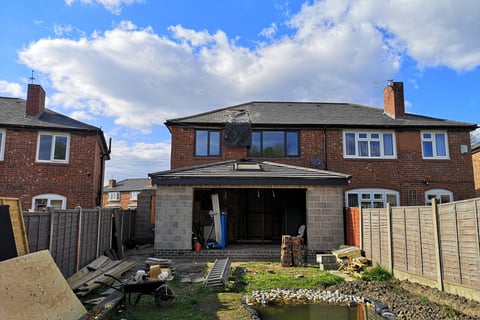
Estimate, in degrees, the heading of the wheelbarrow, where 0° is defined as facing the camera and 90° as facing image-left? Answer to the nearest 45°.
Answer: approximately 270°

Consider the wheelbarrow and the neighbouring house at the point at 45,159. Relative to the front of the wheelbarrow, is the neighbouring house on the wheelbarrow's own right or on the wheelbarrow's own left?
on the wheelbarrow's own left

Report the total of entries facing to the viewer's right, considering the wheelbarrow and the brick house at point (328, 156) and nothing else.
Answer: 1

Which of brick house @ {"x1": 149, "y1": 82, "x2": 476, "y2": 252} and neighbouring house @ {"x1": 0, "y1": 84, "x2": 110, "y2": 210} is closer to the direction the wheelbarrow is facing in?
the brick house

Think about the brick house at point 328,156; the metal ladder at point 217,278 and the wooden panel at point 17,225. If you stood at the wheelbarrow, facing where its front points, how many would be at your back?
1

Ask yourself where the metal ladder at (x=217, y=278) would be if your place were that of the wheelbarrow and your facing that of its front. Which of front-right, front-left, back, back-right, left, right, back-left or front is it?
front-left
